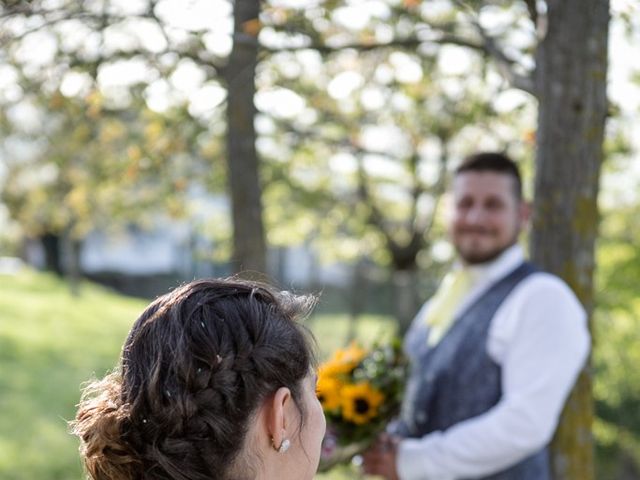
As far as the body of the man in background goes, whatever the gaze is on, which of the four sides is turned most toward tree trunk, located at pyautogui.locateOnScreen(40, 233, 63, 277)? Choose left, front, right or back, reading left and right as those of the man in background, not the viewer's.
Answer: right

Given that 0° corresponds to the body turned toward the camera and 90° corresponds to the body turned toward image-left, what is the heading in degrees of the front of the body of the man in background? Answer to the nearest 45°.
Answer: approximately 45°

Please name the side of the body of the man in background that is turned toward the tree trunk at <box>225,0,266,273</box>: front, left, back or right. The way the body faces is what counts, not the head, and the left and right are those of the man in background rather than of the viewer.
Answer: right
